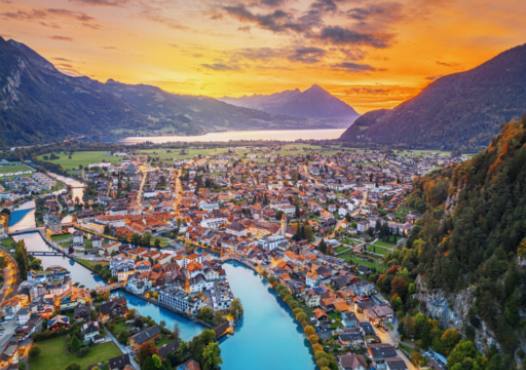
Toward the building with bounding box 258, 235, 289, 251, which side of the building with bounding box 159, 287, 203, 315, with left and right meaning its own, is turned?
back

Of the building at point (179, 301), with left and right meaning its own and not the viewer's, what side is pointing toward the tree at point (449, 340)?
left

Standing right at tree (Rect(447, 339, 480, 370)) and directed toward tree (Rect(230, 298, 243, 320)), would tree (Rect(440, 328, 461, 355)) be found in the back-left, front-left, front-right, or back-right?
front-right

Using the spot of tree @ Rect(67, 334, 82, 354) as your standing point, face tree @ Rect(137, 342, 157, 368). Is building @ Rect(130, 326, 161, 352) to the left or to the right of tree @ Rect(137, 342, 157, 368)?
left

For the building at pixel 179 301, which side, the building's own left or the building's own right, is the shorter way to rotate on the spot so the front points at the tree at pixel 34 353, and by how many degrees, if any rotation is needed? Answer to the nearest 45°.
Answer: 0° — it already faces it

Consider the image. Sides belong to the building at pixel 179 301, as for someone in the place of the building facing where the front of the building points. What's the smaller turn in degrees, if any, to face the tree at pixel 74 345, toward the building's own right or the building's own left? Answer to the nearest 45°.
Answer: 0° — it already faces it

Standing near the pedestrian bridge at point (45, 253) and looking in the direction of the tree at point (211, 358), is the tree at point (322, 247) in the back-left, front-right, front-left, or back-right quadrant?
front-left

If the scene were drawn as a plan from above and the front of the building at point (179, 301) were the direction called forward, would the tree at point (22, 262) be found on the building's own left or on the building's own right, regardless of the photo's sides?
on the building's own right

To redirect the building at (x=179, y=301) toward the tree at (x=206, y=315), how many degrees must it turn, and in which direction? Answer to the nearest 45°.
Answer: approximately 90° to its left

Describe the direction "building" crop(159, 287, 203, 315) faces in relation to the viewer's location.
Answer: facing the viewer and to the left of the viewer

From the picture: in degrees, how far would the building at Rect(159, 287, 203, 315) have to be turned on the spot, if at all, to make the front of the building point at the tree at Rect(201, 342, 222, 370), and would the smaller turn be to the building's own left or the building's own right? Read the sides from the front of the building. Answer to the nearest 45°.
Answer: approximately 45° to the building's own left

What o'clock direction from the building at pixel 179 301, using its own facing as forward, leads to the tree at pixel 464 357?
The tree is roughly at 9 o'clock from the building.

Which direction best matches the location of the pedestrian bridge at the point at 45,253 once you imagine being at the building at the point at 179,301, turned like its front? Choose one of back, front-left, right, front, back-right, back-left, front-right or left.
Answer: right
